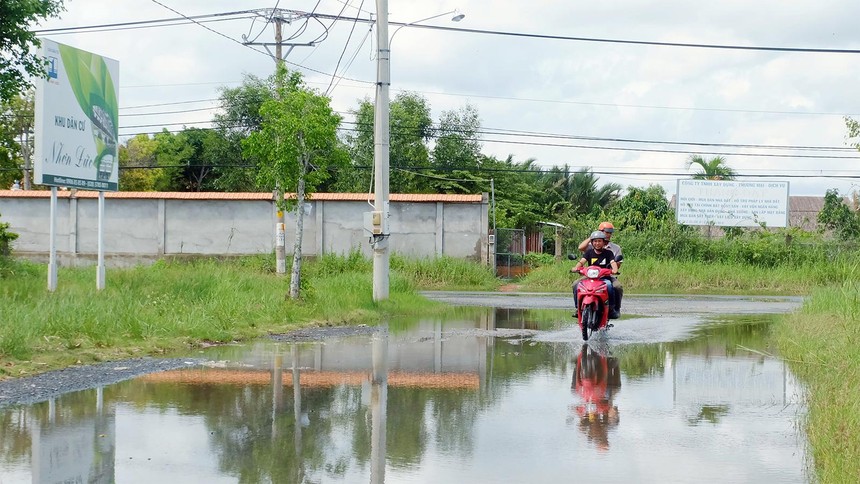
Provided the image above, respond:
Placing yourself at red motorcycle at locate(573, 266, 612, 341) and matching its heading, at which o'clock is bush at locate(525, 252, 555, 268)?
The bush is roughly at 6 o'clock from the red motorcycle.

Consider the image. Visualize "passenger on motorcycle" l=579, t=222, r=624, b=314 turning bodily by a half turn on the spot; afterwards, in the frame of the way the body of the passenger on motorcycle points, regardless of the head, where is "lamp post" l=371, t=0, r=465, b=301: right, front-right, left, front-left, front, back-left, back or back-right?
front-left

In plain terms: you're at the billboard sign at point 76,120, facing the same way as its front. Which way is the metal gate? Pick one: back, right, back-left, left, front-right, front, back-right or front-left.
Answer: left

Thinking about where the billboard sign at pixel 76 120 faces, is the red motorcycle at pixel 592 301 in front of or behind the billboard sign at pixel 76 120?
in front

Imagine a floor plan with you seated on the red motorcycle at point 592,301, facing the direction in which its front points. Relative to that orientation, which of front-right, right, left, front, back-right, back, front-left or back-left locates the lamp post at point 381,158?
back-right
